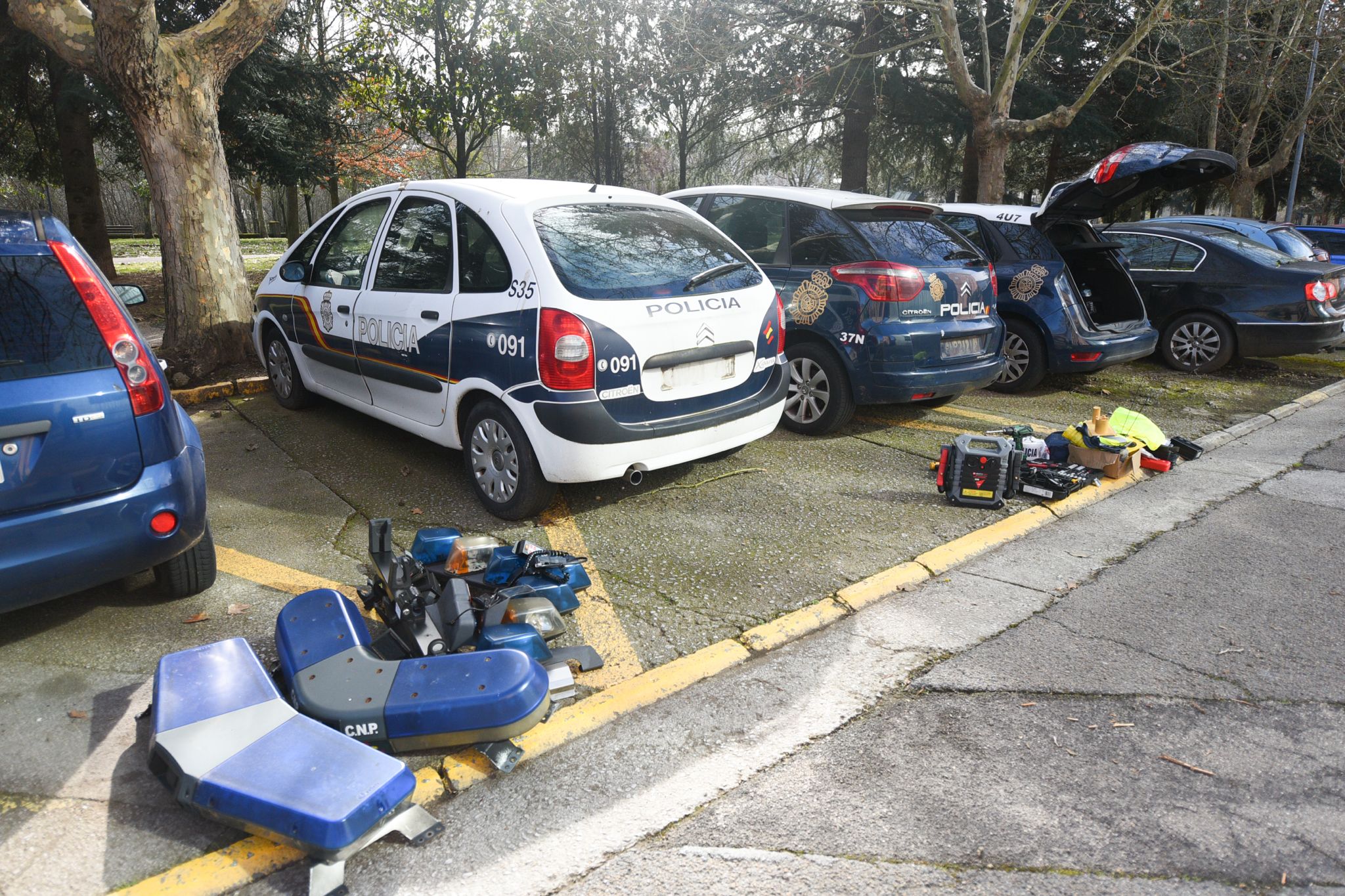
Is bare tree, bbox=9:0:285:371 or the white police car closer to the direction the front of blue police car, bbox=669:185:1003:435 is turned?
the bare tree

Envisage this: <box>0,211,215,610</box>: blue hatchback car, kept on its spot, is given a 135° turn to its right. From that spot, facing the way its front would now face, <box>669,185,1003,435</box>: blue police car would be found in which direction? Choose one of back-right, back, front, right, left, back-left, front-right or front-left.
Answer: front-left

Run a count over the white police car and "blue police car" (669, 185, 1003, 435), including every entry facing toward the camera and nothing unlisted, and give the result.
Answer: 0

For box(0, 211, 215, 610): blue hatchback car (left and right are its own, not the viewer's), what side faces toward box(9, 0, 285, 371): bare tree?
front

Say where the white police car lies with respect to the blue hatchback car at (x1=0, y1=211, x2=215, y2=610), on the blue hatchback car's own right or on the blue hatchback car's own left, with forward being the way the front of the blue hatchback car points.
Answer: on the blue hatchback car's own right

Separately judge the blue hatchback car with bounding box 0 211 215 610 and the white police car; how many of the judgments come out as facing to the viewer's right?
0

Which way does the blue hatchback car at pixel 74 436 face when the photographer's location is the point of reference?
facing away from the viewer

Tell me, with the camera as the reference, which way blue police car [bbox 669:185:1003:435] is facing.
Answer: facing away from the viewer and to the left of the viewer

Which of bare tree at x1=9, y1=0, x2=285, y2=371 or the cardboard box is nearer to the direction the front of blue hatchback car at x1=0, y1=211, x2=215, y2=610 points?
the bare tree

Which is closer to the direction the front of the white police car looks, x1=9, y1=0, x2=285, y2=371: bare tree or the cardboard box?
the bare tree

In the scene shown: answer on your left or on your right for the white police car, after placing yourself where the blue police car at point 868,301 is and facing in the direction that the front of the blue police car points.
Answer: on your left

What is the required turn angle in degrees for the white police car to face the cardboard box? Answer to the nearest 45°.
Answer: approximately 135° to its right
